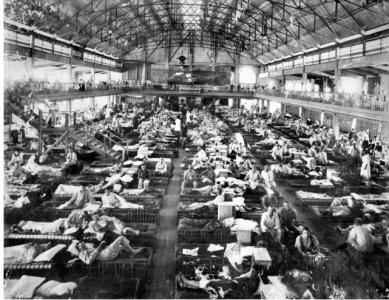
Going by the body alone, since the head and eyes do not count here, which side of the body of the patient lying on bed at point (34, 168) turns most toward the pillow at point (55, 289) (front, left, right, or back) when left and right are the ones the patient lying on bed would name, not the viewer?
right

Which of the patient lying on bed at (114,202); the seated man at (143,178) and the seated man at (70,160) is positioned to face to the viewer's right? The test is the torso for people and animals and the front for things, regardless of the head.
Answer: the patient lying on bed

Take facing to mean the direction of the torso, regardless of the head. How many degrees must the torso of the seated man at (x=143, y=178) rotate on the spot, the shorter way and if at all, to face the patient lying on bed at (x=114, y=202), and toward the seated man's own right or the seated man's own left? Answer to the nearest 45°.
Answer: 0° — they already face them

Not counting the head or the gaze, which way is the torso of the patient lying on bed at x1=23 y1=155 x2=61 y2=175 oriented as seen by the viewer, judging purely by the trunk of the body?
to the viewer's right

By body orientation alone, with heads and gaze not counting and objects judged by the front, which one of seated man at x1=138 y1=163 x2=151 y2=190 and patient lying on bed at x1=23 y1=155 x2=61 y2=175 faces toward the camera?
the seated man

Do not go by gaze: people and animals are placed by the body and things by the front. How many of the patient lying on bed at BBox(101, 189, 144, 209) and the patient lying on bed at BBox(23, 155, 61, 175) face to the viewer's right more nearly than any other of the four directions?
2

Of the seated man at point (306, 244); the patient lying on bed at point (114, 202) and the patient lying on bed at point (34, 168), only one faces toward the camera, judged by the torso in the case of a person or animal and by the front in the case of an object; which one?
the seated man

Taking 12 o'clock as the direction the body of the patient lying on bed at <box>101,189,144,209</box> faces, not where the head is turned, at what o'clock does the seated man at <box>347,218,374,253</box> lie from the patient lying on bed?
The seated man is roughly at 1 o'clock from the patient lying on bed.

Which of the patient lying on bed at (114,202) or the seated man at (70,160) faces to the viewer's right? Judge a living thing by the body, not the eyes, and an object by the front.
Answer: the patient lying on bed

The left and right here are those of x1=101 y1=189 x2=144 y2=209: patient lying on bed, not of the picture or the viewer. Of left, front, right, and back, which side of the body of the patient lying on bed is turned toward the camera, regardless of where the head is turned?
right
